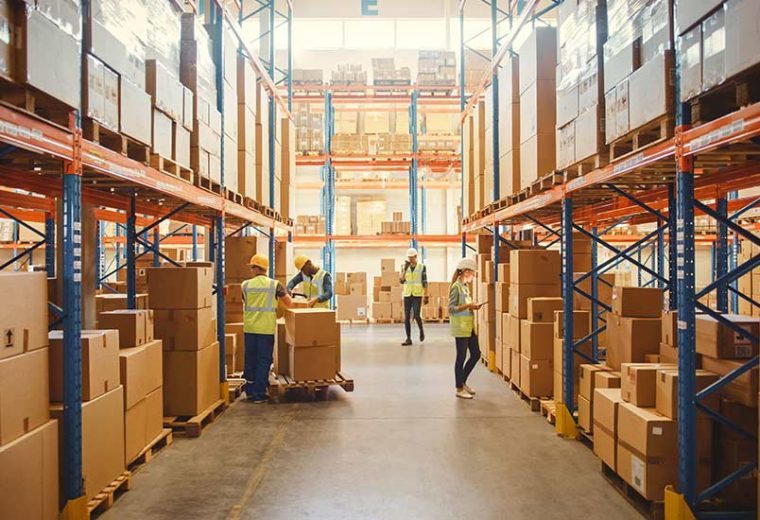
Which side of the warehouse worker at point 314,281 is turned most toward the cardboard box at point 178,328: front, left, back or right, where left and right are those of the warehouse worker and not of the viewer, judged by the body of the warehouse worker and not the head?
front

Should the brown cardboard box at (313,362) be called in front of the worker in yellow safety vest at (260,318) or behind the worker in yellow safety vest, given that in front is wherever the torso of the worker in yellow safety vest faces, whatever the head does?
in front

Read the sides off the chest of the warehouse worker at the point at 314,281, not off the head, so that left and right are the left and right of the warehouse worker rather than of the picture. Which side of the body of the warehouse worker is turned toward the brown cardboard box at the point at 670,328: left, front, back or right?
left

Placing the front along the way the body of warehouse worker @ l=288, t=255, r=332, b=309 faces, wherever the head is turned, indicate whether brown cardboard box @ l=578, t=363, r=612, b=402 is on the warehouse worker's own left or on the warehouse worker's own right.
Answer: on the warehouse worker's own left

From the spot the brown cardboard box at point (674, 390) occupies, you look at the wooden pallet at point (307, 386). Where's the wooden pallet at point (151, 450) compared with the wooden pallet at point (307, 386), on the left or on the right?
left

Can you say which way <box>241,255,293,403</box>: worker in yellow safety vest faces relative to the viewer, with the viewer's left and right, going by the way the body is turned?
facing away from the viewer and to the right of the viewer

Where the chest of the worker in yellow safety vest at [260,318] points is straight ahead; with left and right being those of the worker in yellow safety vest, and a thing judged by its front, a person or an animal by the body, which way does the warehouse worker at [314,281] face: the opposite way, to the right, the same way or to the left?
the opposite way

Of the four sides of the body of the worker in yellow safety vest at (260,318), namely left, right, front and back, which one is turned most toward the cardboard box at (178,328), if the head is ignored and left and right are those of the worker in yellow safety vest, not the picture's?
back

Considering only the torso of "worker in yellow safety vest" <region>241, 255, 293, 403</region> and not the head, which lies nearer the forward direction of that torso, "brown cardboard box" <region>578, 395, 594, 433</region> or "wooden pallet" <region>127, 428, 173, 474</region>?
the brown cardboard box

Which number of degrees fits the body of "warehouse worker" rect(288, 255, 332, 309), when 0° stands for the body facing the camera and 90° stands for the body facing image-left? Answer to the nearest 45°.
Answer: approximately 45°
